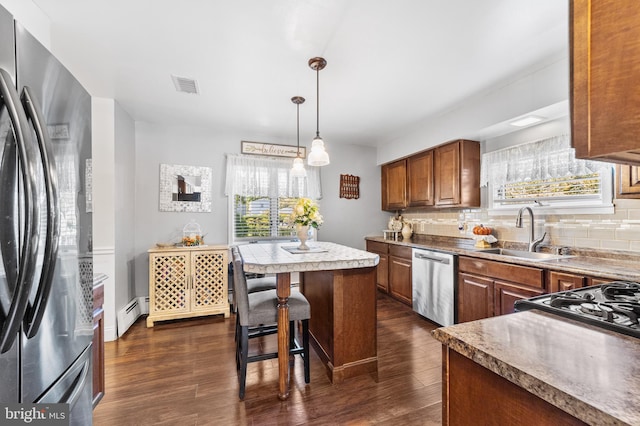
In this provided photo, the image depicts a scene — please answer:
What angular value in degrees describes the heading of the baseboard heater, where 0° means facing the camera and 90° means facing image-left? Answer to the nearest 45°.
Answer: approximately 315°

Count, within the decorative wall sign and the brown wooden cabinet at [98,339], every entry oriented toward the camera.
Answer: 1

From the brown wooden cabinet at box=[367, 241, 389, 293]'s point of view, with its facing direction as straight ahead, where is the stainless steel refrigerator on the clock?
The stainless steel refrigerator is roughly at 11 o'clock from the brown wooden cabinet.

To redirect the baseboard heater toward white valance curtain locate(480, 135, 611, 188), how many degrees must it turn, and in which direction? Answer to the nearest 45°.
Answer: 0° — it already faces it

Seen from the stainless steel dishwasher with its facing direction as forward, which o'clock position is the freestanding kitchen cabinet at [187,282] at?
The freestanding kitchen cabinet is roughly at 1 o'clock from the stainless steel dishwasher.

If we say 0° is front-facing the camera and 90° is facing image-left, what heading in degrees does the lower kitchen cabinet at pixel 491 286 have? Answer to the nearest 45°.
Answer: approximately 45°

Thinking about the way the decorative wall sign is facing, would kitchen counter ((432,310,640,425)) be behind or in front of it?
in front

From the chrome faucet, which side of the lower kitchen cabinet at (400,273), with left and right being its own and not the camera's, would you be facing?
left

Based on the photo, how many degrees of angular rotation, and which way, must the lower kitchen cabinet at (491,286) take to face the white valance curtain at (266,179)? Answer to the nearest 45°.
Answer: approximately 45° to its right

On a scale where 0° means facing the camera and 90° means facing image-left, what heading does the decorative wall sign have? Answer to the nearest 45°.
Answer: approximately 0°
